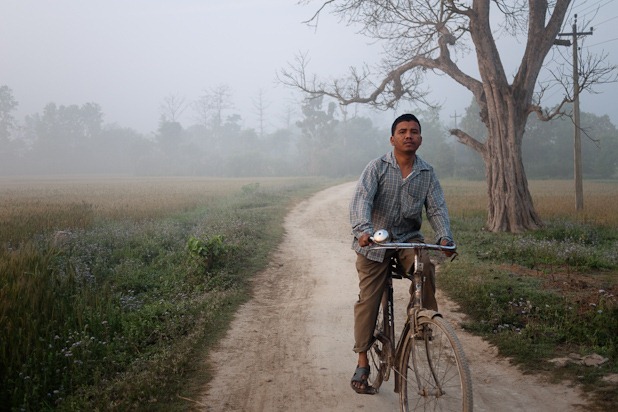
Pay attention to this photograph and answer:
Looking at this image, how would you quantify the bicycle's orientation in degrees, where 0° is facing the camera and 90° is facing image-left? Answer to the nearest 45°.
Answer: approximately 315°
